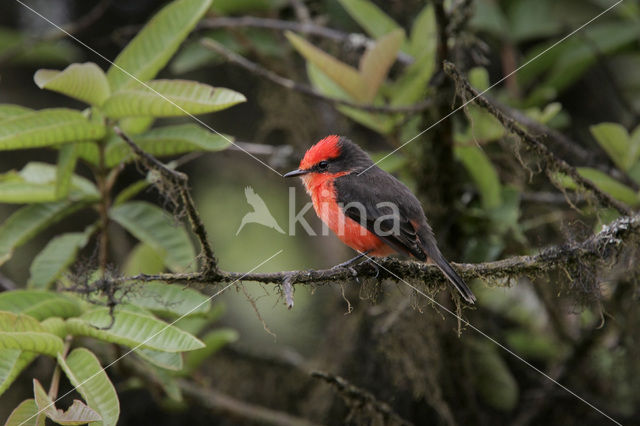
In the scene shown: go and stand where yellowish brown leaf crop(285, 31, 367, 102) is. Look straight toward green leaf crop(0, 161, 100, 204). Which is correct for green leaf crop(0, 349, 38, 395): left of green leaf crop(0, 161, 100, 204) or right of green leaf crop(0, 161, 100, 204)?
left

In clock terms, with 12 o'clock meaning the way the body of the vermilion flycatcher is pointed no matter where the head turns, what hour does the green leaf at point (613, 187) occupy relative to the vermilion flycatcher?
The green leaf is roughly at 6 o'clock from the vermilion flycatcher.

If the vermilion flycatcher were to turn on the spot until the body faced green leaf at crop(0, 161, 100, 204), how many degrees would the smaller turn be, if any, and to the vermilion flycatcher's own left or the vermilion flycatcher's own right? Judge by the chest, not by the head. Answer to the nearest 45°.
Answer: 0° — it already faces it

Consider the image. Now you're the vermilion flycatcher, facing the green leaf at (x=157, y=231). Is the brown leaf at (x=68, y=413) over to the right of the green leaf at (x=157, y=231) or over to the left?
left

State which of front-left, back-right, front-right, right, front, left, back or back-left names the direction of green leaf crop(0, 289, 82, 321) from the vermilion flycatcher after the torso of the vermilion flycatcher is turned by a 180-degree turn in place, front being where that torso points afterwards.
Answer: back-right

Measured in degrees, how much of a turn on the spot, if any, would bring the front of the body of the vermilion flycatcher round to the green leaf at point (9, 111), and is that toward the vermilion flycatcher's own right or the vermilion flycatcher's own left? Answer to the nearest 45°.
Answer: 0° — it already faces it

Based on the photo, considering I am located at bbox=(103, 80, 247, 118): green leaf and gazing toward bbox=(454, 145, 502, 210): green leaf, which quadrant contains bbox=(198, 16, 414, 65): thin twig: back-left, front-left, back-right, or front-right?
front-left

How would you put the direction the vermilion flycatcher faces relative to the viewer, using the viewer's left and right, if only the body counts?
facing to the left of the viewer

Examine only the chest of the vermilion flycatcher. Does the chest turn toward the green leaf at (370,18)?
no

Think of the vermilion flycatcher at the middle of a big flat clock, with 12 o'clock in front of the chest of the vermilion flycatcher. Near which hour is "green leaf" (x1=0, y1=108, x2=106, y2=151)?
The green leaf is roughly at 11 o'clock from the vermilion flycatcher.

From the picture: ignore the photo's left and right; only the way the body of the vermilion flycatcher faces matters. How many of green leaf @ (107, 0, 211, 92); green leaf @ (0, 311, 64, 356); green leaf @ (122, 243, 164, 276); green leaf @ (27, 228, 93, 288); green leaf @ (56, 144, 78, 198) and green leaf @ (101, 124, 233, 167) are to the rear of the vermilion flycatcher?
0

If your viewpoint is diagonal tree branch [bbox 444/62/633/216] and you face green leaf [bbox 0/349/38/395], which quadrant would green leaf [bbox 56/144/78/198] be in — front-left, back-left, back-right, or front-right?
front-right

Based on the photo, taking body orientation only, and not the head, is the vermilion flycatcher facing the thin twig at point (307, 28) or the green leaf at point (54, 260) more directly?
the green leaf

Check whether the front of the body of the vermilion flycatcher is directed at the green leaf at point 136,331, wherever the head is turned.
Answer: yes

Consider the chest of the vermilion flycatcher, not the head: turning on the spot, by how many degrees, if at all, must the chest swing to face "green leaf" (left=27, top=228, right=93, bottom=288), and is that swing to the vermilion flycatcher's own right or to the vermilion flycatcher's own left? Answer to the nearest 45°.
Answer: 0° — it already faces it

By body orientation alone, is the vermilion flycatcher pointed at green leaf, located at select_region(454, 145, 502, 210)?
no
